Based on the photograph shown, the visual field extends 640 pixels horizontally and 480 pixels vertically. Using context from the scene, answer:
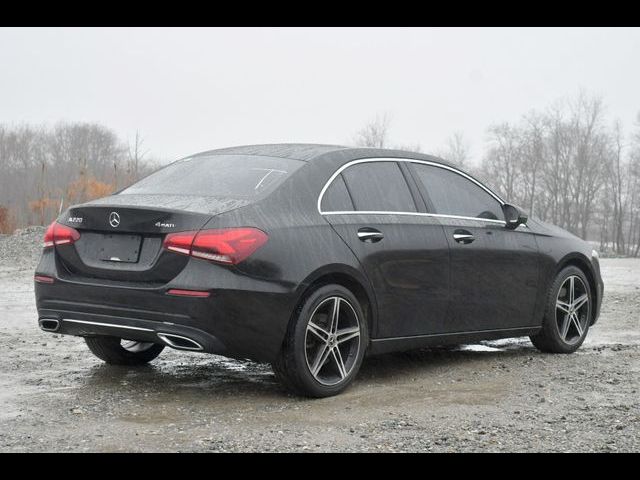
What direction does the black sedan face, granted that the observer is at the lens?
facing away from the viewer and to the right of the viewer
